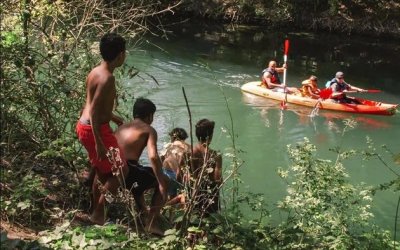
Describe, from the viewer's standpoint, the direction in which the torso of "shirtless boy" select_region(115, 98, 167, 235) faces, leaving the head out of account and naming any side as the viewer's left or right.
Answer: facing away from the viewer and to the right of the viewer

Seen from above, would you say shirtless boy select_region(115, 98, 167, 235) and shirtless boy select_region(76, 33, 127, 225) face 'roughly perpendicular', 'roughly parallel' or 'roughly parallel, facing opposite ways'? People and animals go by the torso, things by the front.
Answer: roughly parallel

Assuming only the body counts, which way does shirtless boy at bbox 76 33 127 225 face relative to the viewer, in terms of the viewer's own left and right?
facing away from the viewer and to the right of the viewer

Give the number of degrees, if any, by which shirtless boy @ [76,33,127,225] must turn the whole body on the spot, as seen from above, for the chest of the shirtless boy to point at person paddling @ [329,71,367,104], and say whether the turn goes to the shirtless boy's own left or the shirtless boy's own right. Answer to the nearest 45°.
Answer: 0° — they already face them

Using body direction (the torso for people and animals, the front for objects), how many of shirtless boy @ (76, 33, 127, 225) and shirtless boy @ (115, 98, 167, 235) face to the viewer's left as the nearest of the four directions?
0

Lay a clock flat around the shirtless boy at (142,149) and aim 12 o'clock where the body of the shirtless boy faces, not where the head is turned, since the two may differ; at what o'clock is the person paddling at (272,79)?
The person paddling is roughly at 11 o'clock from the shirtless boy.

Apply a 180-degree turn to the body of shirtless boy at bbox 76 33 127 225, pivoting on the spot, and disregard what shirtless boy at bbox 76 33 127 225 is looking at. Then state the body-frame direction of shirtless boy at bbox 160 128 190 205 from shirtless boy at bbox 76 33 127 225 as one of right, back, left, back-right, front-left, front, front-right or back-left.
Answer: back

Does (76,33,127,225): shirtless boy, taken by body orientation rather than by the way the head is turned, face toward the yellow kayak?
yes

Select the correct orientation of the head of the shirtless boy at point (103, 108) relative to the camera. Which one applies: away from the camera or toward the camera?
away from the camera
